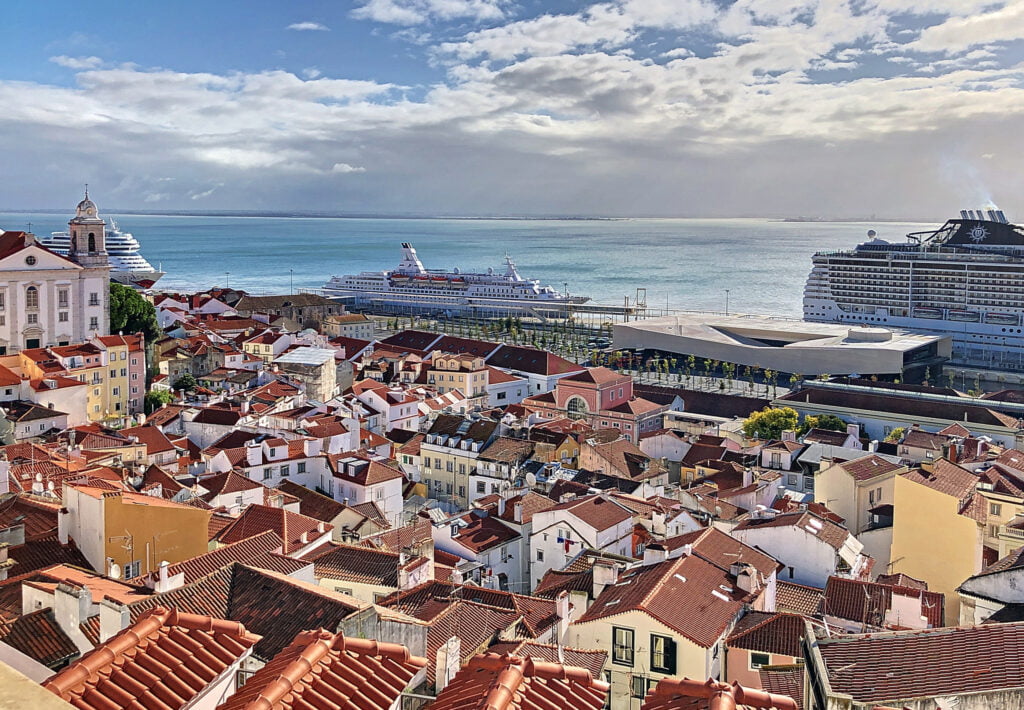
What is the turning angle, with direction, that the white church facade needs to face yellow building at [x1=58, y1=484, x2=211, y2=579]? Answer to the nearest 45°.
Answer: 0° — it already faces it

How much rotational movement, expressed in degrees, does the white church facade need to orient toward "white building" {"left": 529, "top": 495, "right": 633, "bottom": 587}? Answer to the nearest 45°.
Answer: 0° — it already faces it

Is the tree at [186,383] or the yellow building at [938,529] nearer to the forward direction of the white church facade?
the yellow building

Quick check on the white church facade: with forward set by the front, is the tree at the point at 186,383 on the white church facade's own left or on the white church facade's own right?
on the white church facade's own left

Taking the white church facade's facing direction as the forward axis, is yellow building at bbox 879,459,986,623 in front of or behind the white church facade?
in front

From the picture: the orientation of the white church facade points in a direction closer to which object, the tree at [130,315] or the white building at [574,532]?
the white building

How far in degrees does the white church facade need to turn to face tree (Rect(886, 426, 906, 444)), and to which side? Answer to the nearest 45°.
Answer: approximately 45° to its left

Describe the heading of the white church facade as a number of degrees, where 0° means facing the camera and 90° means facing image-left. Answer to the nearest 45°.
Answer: approximately 0°

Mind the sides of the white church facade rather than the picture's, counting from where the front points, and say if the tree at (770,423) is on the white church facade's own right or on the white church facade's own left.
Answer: on the white church facade's own left
